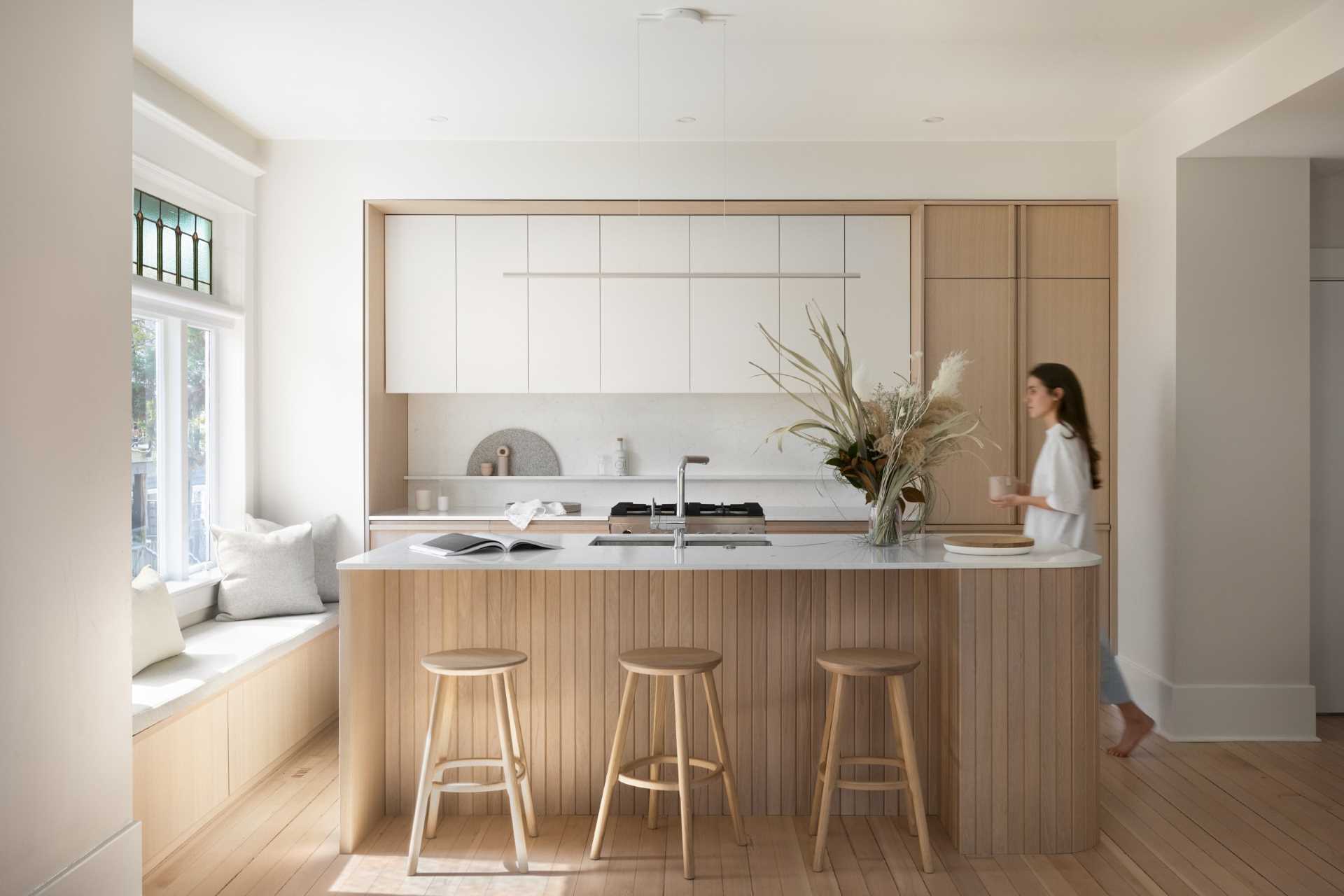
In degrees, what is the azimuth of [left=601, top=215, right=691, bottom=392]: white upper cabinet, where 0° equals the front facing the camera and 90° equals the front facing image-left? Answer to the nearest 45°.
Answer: approximately 0°

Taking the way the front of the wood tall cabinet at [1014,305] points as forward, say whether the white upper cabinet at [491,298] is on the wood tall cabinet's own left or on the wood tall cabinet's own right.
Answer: on the wood tall cabinet's own right

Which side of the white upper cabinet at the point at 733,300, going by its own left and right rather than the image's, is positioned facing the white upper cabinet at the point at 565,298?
right

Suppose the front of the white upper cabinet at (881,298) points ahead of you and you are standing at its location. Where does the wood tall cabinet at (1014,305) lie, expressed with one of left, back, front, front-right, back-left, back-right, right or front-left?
left

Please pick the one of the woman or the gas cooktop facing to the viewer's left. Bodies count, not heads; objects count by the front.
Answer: the woman

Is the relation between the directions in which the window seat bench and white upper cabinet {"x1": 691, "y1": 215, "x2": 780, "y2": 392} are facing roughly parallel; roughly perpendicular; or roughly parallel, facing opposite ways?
roughly perpendicular
